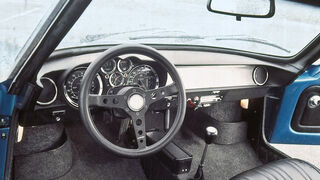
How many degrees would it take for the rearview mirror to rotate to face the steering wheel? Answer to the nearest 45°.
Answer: approximately 45° to its right

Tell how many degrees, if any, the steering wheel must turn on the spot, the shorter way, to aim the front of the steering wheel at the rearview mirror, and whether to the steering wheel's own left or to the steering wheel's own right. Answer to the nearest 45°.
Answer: approximately 135° to the steering wheel's own left

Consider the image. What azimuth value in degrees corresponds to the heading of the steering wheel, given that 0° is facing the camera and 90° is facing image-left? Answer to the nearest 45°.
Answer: approximately 0°

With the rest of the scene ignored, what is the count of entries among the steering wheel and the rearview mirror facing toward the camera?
2

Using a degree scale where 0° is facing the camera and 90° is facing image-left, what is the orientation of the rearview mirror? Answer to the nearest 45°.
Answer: approximately 0°
